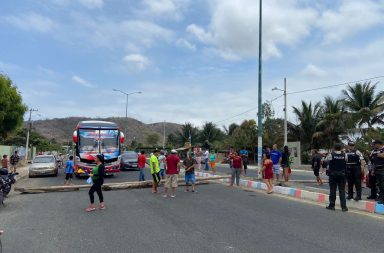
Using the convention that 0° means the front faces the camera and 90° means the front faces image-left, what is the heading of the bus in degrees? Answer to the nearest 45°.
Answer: approximately 0°

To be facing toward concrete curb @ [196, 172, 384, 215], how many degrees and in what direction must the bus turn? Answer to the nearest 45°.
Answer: approximately 45° to its left

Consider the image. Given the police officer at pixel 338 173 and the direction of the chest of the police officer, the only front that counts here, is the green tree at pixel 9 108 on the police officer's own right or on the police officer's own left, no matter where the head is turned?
on the police officer's own left

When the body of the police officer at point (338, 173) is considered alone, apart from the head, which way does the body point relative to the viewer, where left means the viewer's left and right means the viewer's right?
facing away from the viewer

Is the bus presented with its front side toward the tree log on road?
yes

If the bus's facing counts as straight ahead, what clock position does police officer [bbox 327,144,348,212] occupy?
The police officer is roughly at 11 o'clock from the bus.

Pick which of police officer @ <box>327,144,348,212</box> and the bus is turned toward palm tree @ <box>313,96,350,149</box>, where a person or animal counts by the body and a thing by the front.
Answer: the police officer
